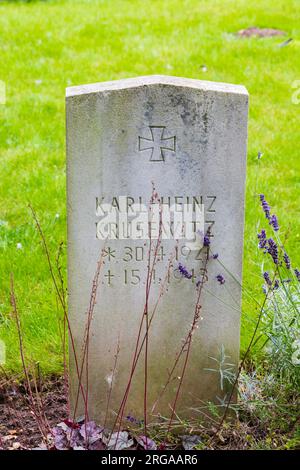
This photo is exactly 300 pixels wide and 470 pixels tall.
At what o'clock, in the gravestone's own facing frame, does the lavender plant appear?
The lavender plant is roughly at 9 o'clock from the gravestone.

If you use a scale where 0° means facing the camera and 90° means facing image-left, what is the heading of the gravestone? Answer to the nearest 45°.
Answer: approximately 0°
